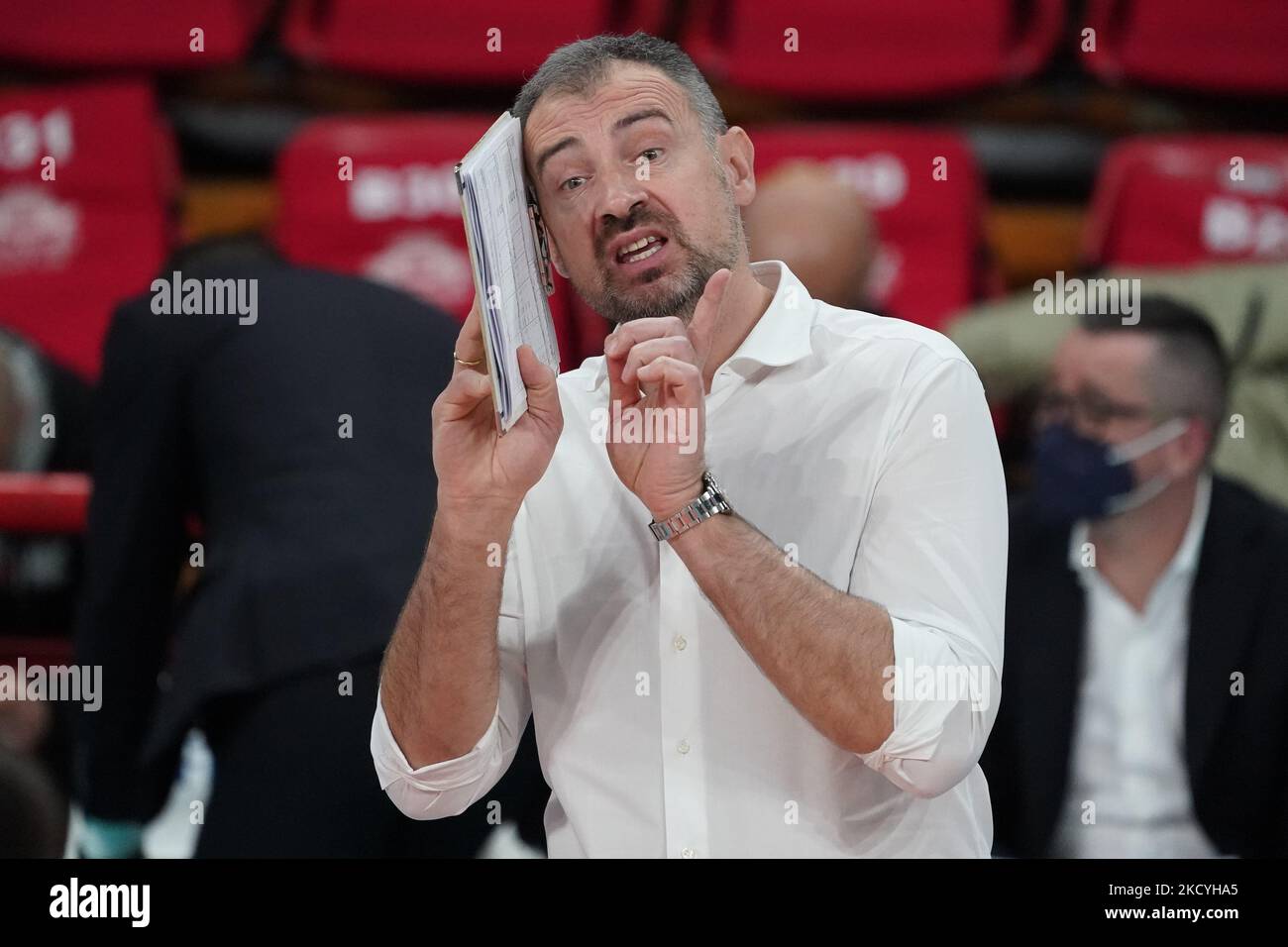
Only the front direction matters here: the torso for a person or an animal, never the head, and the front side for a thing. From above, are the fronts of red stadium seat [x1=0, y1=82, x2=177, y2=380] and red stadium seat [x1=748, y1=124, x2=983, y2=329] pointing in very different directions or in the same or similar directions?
same or similar directions

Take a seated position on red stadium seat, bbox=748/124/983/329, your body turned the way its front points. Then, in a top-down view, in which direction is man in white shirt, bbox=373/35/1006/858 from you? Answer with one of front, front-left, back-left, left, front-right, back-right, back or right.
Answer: front

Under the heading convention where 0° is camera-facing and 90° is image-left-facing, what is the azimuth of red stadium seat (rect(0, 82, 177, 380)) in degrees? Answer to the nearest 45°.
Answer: approximately 0°

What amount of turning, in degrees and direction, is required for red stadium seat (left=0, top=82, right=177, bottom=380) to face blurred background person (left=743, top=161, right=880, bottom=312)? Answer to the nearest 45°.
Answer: approximately 45° to its left

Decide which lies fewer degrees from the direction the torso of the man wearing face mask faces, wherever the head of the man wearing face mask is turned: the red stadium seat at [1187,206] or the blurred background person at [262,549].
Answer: the blurred background person

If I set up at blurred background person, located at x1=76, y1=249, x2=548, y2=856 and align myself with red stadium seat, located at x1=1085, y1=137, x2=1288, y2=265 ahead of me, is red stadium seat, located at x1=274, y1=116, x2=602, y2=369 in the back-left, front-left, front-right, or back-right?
front-left

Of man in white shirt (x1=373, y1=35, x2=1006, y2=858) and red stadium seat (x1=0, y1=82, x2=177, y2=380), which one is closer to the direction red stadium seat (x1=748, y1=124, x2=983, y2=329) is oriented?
the man in white shirt

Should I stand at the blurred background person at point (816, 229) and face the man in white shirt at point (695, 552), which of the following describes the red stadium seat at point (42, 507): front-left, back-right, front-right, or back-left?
front-right

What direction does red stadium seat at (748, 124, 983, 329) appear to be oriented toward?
toward the camera

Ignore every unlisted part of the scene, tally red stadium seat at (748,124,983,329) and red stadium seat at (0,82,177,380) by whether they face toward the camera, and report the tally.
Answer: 2

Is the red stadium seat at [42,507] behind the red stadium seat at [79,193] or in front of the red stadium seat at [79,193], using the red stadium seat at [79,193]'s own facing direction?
in front
